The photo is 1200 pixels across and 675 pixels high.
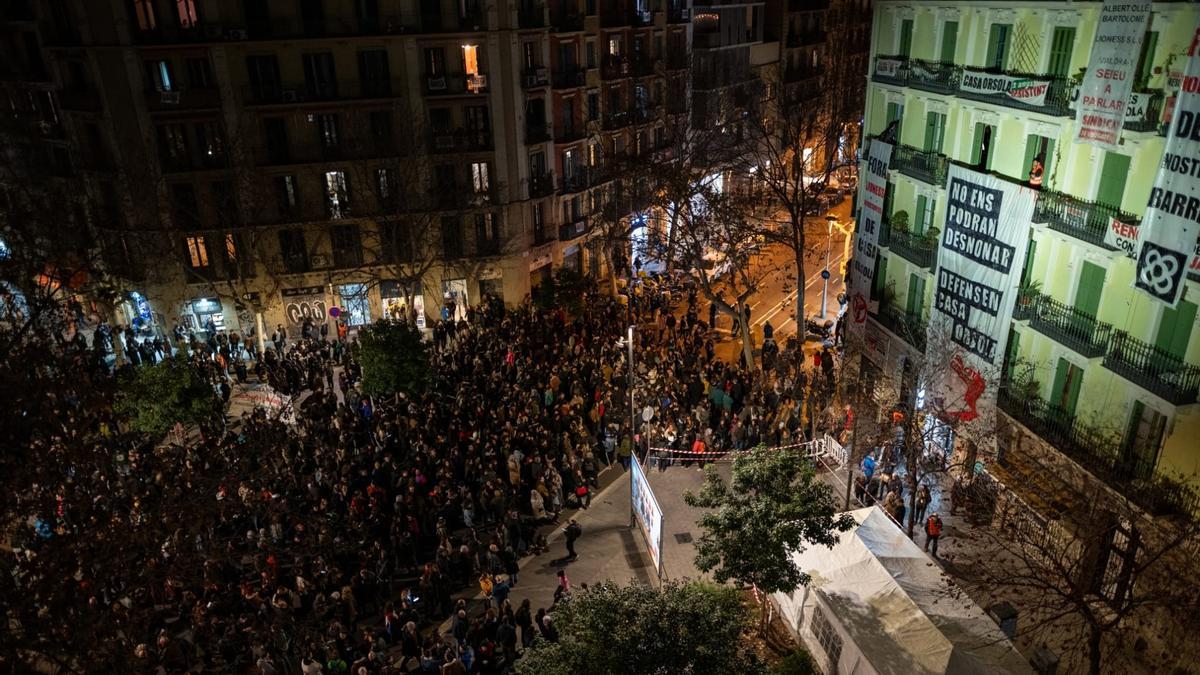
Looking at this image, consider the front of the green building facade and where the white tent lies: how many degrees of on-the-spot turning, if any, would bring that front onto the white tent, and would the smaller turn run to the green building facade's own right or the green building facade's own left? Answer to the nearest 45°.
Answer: approximately 45° to the green building facade's own left

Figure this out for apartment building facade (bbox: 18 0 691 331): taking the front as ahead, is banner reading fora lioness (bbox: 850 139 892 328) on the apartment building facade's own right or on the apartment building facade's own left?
on the apartment building facade's own left

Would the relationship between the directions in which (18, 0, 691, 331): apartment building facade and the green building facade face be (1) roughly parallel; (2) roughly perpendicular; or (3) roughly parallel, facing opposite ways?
roughly perpendicular

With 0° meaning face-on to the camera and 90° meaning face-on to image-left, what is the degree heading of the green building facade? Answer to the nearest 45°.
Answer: approximately 45°

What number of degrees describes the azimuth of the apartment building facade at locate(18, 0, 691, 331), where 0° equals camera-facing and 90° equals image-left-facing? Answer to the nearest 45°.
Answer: approximately 0°

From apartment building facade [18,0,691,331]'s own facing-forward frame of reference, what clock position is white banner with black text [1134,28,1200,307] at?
The white banner with black text is roughly at 11 o'clock from the apartment building facade.

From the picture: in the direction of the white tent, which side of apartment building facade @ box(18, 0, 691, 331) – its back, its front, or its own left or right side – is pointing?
front

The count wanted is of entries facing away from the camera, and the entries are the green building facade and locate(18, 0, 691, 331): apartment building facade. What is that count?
0
